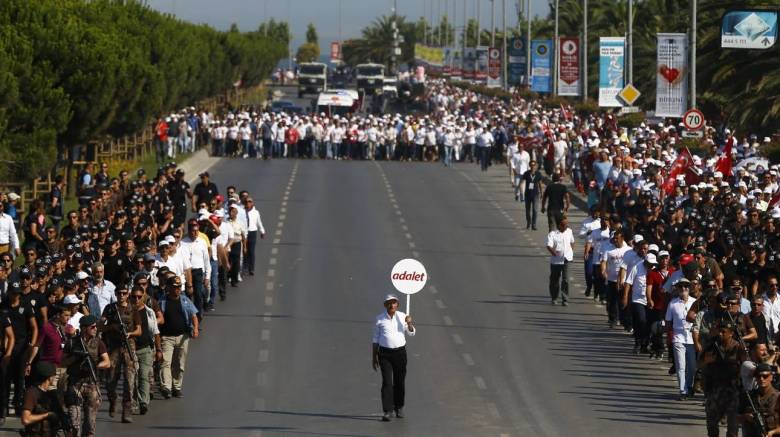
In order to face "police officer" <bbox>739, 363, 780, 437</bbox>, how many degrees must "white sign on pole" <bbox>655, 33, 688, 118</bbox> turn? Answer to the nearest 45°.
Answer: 0° — it already faces them

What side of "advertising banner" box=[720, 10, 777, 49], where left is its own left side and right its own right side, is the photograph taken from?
front

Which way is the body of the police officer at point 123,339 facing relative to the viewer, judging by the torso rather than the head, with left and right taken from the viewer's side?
facing the viewer

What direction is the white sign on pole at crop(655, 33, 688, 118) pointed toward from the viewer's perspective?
toward the camera

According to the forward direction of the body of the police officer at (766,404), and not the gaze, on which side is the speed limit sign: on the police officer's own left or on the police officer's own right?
on the police officer's own right

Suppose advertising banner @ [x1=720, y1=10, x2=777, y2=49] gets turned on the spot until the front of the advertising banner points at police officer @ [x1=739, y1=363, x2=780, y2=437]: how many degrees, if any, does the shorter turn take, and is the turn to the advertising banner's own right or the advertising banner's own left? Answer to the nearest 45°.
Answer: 0° — it already faces them
